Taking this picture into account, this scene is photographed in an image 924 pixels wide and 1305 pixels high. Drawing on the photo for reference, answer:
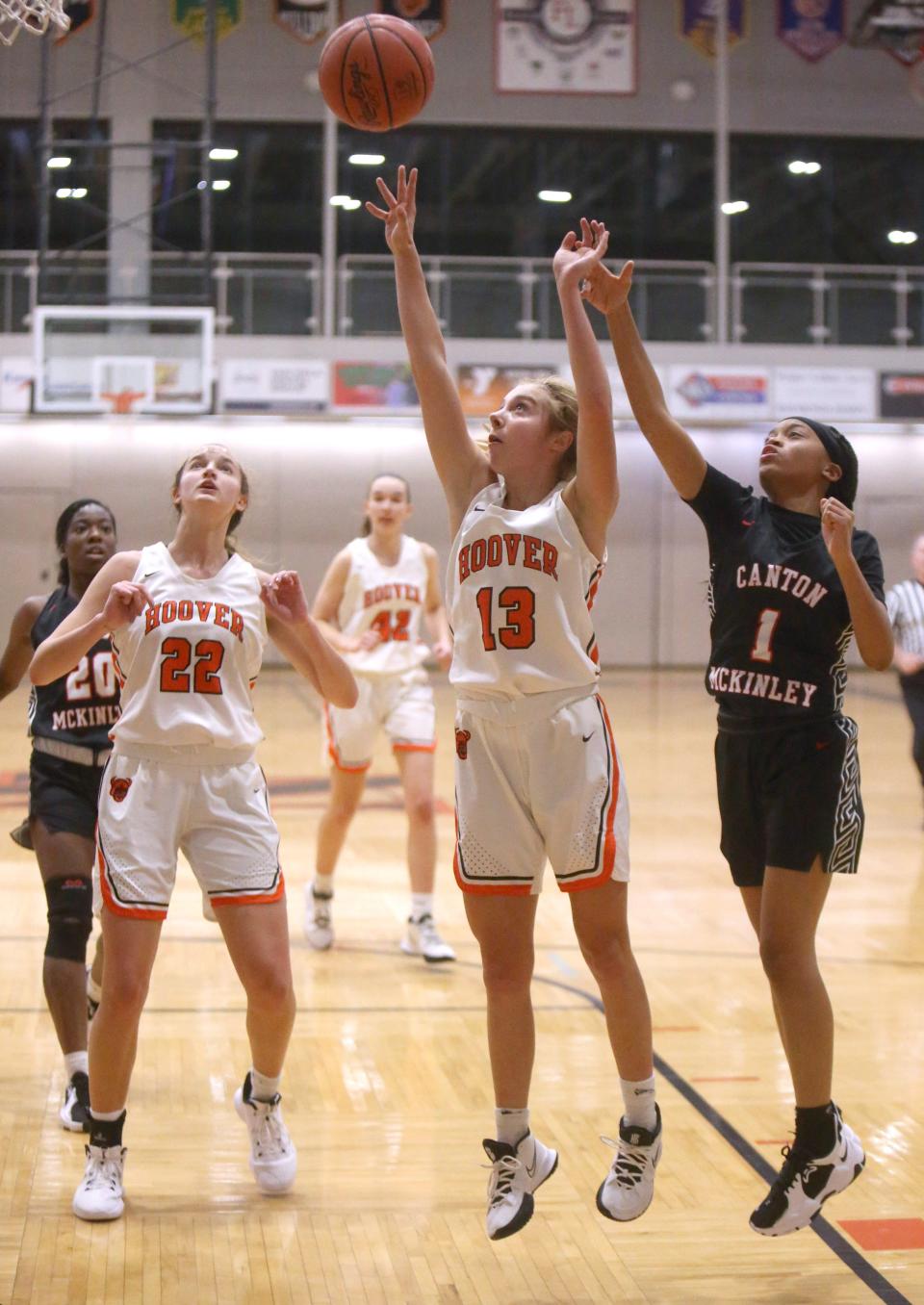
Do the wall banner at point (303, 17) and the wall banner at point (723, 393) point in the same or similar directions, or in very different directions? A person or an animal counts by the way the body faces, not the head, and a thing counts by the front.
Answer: same or similar directions

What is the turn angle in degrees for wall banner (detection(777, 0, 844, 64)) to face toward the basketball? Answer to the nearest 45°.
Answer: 0° — it already faces it

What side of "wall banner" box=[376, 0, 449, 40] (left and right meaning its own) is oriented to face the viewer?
front

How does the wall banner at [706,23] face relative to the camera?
toward the camera

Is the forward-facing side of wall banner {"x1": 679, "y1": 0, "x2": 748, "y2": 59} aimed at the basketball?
yes

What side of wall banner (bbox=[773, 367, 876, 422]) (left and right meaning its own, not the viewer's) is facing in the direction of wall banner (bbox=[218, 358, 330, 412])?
right

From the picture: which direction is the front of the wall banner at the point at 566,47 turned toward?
toward the camera

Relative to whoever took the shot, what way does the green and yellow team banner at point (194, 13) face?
facing the viewer

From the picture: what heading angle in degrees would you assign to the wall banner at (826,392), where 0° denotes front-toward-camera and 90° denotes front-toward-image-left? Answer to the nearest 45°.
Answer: approximately 0°

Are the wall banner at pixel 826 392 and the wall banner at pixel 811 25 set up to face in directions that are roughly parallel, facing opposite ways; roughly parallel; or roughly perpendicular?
roughly parallel
